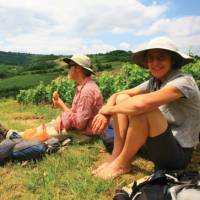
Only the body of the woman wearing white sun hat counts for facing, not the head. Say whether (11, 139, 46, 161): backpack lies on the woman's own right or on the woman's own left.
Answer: on the woman's own right

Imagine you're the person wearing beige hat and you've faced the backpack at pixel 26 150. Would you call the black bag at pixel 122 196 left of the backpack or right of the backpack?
left

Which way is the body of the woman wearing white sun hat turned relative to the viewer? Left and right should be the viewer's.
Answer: facing the viewer and to the left of the viewer

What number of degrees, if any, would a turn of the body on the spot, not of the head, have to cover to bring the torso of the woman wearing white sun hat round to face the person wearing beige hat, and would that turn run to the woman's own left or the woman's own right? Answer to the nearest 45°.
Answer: approximately 90° to the woman's own right

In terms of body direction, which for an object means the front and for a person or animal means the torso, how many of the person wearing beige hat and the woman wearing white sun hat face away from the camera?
0

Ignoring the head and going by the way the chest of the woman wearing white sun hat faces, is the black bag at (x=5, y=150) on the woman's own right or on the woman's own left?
on the woman's own right
